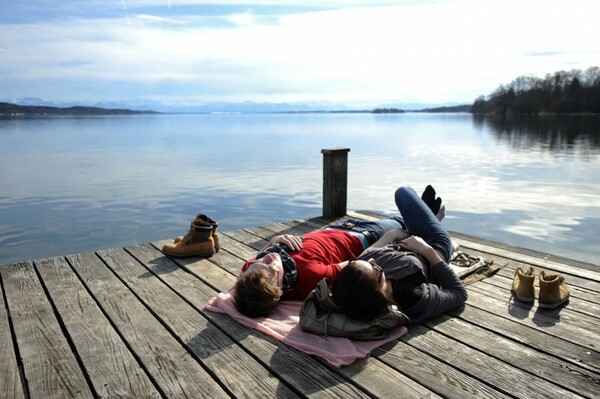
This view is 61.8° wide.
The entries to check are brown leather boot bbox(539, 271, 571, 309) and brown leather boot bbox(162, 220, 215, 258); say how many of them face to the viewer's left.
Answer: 1

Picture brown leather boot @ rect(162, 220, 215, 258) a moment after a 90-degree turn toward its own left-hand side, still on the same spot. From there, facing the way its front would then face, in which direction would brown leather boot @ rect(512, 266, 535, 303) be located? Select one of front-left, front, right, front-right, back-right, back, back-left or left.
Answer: front-left

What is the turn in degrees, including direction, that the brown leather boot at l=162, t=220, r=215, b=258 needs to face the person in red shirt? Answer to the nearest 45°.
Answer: approximately 135° to its left

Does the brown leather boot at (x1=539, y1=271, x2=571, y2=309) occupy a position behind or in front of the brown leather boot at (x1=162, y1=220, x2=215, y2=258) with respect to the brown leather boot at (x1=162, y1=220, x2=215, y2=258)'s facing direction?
behind

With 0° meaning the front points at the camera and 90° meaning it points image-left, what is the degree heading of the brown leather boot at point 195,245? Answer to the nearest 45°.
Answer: approximately 90°

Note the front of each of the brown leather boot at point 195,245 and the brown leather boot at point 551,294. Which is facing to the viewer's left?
the brown leather boot at point 195,245

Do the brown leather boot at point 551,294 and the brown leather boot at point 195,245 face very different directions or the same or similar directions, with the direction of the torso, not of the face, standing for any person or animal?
very different directions

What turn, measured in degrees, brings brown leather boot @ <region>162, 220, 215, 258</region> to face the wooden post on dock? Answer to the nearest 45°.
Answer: approximately 135° to its right
